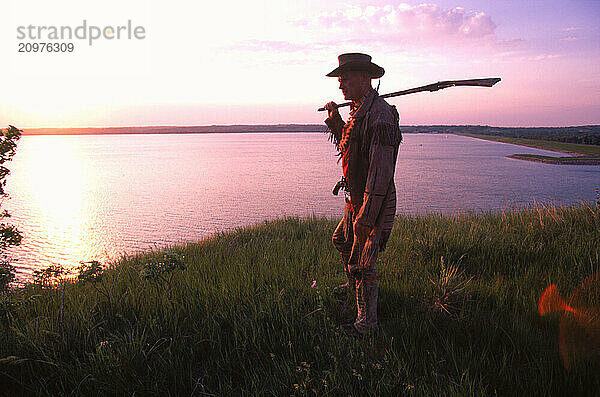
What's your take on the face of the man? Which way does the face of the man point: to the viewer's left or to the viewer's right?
to the viewer's left

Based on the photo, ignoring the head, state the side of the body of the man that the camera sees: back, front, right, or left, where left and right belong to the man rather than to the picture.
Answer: left
